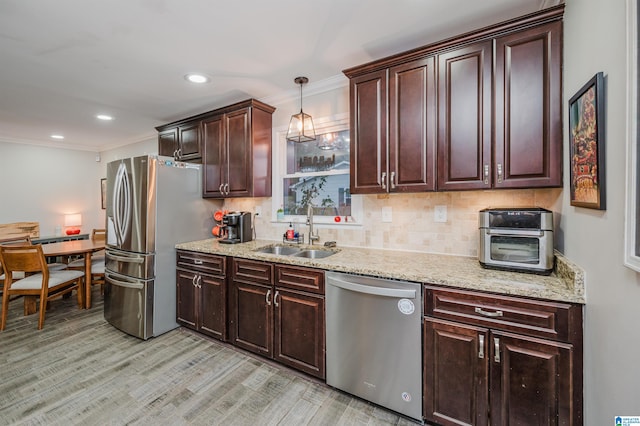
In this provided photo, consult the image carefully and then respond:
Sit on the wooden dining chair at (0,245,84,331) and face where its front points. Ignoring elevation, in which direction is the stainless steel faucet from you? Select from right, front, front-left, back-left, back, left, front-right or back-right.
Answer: right

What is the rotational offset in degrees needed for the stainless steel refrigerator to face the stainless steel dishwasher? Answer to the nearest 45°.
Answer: approximately 90° to its left

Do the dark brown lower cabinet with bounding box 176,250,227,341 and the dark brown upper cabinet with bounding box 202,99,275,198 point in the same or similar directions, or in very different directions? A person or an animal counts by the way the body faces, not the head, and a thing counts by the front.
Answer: same or similar directions

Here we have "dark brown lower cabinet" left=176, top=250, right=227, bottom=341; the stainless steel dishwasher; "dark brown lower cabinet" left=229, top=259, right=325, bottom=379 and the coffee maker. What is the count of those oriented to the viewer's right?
0

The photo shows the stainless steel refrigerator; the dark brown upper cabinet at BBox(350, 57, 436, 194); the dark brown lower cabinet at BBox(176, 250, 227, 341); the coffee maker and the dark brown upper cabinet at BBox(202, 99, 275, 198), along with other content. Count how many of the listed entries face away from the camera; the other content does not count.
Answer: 0

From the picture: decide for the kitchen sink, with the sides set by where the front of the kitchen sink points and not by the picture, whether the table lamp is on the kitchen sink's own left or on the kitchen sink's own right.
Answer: on the kitchen sink's own right

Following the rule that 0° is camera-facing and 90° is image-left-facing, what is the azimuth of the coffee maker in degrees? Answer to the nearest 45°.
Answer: approximately 45°

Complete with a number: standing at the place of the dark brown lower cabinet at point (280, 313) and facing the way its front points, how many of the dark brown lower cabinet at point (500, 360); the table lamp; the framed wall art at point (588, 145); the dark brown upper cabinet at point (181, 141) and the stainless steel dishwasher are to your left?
3

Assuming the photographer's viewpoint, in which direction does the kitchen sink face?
facing the viewer and to the left of the viewer

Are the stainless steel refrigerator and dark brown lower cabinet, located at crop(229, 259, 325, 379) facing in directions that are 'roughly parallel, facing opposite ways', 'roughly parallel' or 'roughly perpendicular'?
roughly parallel

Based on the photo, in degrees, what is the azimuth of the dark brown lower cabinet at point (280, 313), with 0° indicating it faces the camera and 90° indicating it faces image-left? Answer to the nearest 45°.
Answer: approximately 45°

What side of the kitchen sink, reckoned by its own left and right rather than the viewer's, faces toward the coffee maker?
right

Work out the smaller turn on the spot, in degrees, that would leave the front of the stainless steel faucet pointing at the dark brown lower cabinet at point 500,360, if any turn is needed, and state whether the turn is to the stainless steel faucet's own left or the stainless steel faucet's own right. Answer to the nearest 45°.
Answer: approximately 90° to the stainless steel faucet's own left

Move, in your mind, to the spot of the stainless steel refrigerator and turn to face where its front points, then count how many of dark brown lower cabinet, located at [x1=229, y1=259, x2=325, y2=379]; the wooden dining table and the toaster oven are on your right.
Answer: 1

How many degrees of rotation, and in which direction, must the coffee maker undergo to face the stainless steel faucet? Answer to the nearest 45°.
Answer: approximately 90° to its left

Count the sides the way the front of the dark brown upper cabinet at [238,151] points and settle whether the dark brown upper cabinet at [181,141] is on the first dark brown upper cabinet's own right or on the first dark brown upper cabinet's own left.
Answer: on the first dark brown upper cabinet's own right

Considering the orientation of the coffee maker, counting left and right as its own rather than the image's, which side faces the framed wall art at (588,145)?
left

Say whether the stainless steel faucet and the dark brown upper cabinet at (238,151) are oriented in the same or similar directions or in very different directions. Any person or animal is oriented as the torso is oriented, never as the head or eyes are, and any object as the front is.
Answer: same or similar directions

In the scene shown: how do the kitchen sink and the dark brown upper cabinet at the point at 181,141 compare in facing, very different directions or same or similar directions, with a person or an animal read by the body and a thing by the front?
same or similar directions
